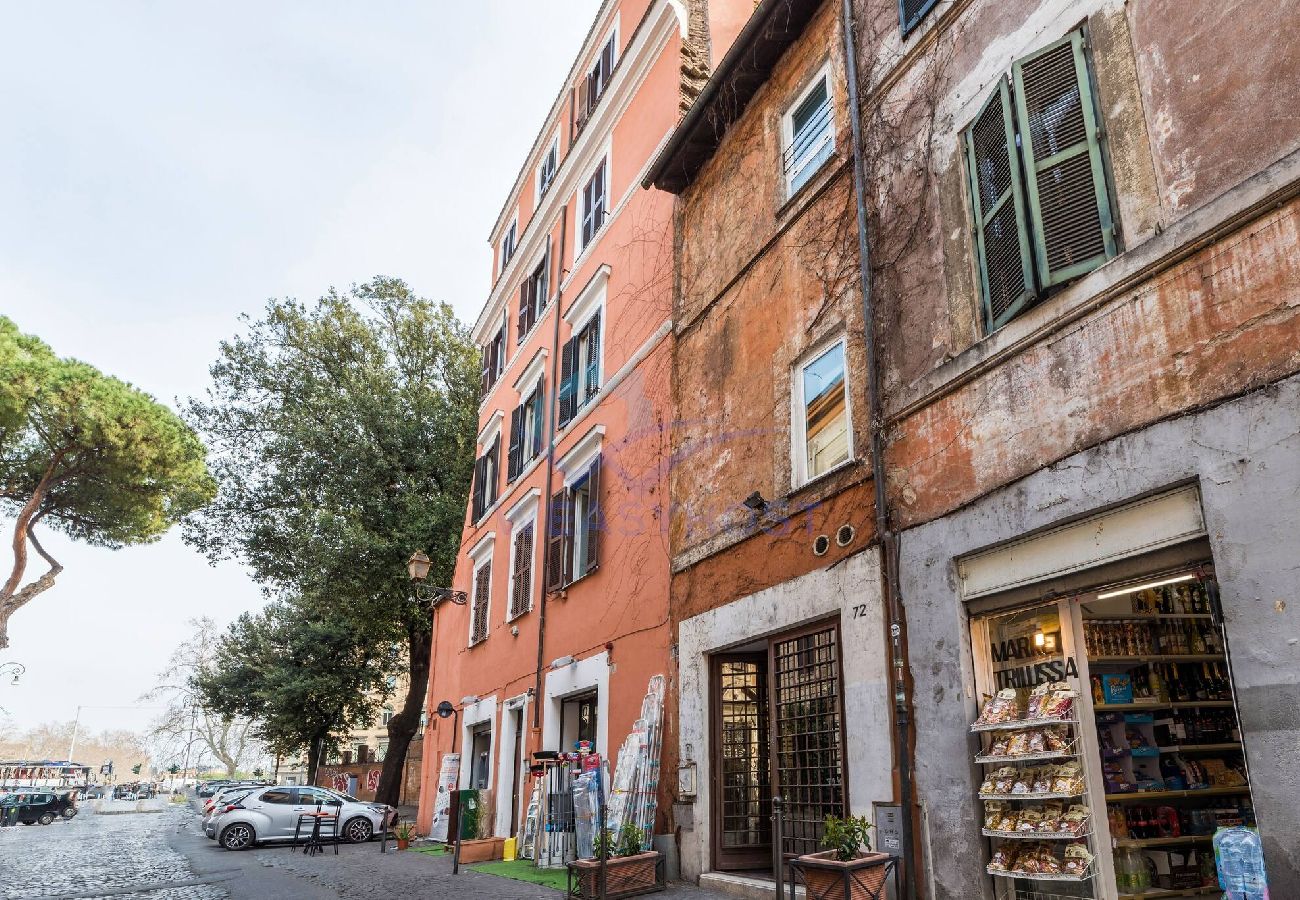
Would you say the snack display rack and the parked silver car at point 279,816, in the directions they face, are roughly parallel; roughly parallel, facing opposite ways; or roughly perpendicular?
roughly parallel, facing opposite ways

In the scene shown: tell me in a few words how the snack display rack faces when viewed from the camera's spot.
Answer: facing the viewer and to the left of the viewer

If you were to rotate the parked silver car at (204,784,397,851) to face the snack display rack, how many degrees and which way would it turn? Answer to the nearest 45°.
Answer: approximately 90° to its right

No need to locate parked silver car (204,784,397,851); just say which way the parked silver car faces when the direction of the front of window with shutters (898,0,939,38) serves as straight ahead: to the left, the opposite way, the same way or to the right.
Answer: the opposite way

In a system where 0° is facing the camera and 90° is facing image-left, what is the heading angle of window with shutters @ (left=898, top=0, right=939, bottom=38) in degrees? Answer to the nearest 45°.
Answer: approximately 45°

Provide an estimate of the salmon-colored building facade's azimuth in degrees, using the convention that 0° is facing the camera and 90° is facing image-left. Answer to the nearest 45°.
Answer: approximately 45°

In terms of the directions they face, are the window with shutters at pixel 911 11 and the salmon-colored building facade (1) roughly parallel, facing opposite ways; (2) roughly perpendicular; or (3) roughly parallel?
roughly parallel

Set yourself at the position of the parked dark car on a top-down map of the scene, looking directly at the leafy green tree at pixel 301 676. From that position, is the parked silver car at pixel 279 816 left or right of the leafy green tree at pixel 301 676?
right

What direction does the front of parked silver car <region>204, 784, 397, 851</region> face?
to the viewer's right
